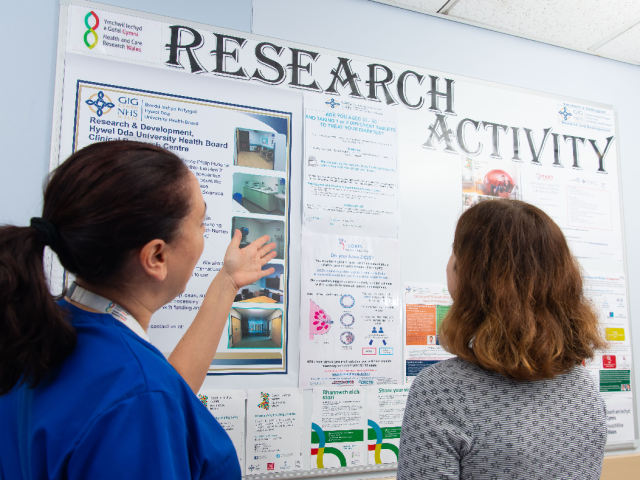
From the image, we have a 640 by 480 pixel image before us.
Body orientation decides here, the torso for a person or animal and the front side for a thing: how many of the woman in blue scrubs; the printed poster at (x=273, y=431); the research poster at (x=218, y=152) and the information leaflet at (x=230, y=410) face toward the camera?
3

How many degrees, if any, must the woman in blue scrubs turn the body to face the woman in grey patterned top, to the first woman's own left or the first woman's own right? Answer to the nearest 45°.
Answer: approximately 45° to the first woman's own right

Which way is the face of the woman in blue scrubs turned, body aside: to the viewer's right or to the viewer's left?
to the viewer's right

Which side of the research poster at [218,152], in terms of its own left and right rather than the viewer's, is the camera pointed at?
front

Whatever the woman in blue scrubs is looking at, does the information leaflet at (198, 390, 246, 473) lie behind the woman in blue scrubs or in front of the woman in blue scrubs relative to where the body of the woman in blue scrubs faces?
in front

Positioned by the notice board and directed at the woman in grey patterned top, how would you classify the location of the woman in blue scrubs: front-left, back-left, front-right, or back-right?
front-right

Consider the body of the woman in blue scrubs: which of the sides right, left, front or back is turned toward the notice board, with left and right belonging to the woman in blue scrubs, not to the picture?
front

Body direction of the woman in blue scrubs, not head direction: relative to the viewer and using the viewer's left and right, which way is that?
facing away from the viewer and to the right of the viewer

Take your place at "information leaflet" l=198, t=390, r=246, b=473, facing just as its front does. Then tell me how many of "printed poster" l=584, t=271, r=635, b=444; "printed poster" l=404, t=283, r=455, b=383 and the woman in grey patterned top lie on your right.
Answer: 0

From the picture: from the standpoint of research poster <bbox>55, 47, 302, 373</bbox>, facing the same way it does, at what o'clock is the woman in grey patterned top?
The woman in grey patterned top is roughly at 11 o'clock from the research poster.

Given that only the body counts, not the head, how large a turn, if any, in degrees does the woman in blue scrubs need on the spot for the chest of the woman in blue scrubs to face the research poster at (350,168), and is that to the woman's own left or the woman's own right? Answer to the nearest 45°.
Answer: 0° — they already face it

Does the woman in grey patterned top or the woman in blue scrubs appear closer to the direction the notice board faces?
the woman in grey patterned top

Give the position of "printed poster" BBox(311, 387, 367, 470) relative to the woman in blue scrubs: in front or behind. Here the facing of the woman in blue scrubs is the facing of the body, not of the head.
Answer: in front

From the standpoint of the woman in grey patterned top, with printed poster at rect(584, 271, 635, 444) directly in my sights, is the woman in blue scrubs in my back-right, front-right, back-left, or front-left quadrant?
back-left

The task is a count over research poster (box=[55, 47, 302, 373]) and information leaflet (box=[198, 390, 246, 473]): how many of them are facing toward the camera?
2

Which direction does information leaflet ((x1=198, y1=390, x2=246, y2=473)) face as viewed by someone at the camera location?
facing the viewer

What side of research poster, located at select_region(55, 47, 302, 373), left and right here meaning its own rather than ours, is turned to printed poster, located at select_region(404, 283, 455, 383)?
left
